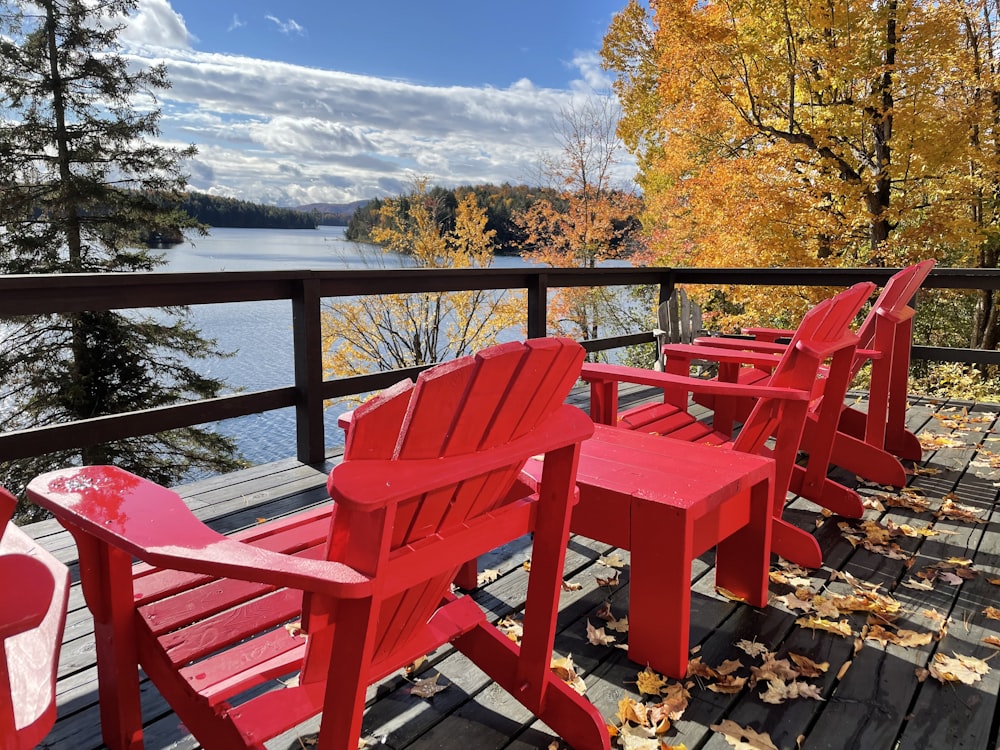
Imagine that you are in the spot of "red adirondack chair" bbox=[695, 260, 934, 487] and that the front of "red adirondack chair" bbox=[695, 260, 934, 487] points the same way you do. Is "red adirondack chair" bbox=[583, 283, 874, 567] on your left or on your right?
on your left

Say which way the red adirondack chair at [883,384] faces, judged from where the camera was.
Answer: facing away from the viewer and to the left of the viewer

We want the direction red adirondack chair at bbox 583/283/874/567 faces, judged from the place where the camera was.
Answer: facing away from the viewer and to the left of the viewer

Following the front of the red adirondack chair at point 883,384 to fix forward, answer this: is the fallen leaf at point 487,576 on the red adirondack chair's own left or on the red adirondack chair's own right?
on the red adirondack chair's own left

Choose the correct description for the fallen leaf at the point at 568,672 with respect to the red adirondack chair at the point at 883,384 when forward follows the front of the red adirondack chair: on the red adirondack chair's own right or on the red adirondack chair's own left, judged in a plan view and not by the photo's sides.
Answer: on the red adirondack chair's own left
